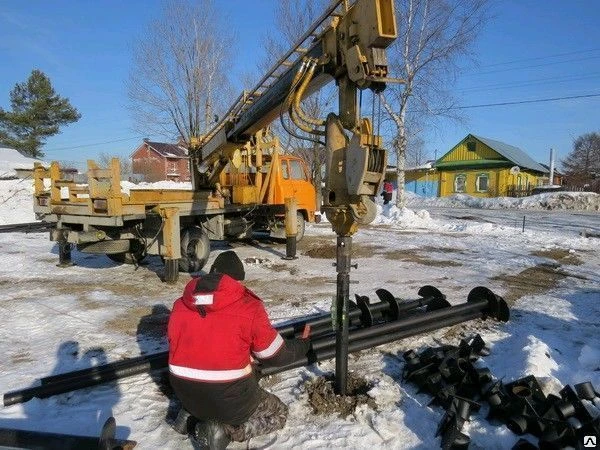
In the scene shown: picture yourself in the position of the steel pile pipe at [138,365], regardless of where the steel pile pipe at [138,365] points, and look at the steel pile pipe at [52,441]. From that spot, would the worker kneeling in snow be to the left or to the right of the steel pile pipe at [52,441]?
left

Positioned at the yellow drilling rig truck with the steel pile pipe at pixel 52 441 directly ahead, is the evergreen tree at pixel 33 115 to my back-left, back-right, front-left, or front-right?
back-right

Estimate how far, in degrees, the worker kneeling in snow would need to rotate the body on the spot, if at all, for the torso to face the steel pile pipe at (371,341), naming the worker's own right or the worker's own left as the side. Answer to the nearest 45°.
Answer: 0° — they already face it

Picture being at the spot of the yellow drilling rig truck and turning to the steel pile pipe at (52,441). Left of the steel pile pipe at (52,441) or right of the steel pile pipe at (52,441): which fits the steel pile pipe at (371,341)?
left

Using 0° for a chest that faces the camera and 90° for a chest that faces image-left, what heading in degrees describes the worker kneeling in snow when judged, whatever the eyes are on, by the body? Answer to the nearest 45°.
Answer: approximately 225°

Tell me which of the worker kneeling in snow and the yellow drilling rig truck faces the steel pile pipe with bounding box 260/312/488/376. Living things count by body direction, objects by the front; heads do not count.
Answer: the worker kneeling in snow

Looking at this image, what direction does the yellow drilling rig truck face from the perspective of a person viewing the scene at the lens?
facing away from the viewer and to the right of the viewer

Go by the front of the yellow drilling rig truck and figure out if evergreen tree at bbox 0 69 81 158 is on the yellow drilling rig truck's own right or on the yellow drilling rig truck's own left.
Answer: on the yellow drilling rig truck's own left

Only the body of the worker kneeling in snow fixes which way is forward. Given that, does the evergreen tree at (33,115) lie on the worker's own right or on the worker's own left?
on the worker's own left

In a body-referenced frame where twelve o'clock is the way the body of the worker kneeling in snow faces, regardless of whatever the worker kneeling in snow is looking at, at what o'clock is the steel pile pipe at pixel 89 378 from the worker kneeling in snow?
The steel pile pipe is roughly at 9 o'clock from the worker kneeling in snow.
